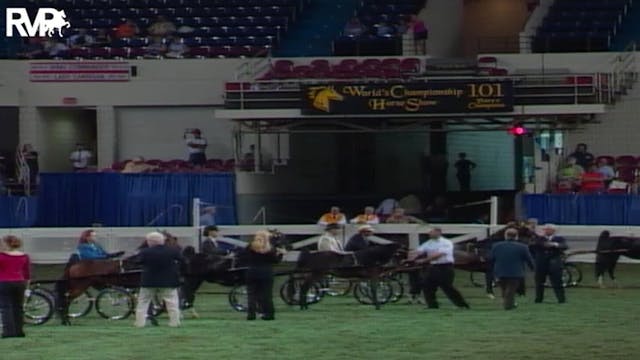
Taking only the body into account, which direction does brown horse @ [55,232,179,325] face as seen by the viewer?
to the viewer's right

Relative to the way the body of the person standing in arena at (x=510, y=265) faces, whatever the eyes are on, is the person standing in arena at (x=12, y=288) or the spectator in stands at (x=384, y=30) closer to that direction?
the spectator in stands

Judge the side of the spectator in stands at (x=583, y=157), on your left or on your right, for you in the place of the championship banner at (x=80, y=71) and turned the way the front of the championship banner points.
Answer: on your left

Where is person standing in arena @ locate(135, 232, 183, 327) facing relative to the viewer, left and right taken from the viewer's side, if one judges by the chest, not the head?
facing away from the viewer

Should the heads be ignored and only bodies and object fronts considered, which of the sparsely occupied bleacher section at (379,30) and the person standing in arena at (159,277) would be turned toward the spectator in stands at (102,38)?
the person standing in arena

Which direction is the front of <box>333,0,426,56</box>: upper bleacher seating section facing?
toward the camera

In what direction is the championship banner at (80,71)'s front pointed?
toward the camera

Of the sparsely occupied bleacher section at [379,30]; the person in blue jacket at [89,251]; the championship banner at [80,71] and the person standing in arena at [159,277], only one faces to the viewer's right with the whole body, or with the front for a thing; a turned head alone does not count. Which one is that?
the person in blue jacket
